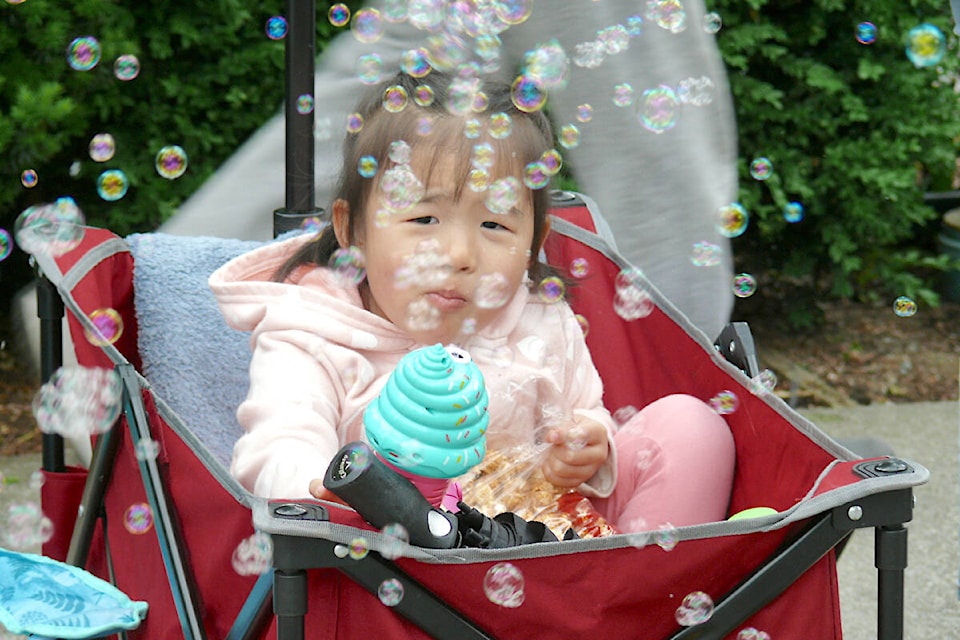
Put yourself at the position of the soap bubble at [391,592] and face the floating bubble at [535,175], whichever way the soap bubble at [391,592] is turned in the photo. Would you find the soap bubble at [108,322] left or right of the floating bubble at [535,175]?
left
